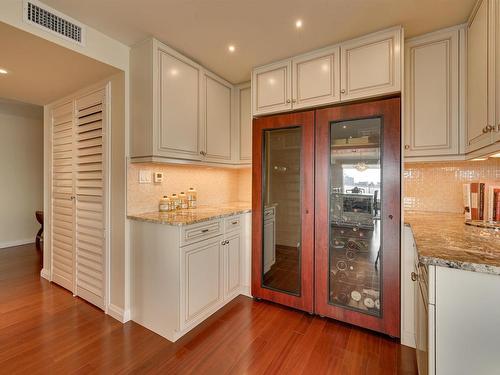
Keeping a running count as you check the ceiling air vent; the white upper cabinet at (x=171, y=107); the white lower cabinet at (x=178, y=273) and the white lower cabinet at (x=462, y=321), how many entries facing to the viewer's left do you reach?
1

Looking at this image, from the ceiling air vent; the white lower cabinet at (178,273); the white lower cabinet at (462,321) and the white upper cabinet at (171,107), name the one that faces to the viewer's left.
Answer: the white lower cabinet at (462,321)

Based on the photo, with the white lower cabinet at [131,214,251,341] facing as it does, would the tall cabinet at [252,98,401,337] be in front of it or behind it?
in front

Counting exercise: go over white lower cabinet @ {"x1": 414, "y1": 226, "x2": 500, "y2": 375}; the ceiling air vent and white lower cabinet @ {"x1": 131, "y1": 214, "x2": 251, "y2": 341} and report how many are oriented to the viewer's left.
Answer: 1

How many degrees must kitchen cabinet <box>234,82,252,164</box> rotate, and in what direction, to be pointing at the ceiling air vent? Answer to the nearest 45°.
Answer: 0° — it already faces it

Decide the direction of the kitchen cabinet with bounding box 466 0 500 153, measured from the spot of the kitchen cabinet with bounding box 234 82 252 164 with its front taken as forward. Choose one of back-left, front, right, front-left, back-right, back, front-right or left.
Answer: left

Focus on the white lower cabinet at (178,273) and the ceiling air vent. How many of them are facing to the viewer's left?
0

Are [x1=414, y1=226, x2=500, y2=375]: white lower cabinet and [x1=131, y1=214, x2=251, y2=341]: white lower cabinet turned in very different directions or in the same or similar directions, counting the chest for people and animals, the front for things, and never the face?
very different directions

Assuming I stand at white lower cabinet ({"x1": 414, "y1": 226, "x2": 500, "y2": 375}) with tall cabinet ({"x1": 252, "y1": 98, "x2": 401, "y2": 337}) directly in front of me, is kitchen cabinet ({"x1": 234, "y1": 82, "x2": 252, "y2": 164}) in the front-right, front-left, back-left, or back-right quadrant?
front-left

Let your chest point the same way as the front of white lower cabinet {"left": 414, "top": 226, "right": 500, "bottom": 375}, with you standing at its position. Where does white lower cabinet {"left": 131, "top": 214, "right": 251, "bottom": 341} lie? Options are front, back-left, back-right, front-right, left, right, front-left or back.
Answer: front

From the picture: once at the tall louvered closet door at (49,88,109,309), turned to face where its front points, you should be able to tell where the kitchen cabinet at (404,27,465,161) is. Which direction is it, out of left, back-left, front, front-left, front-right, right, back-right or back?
left

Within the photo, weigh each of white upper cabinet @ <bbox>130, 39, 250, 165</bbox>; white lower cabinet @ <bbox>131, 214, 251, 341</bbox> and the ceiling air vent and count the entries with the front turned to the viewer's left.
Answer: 0

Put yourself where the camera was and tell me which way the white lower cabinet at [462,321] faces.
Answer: facing to the left of the viewer
